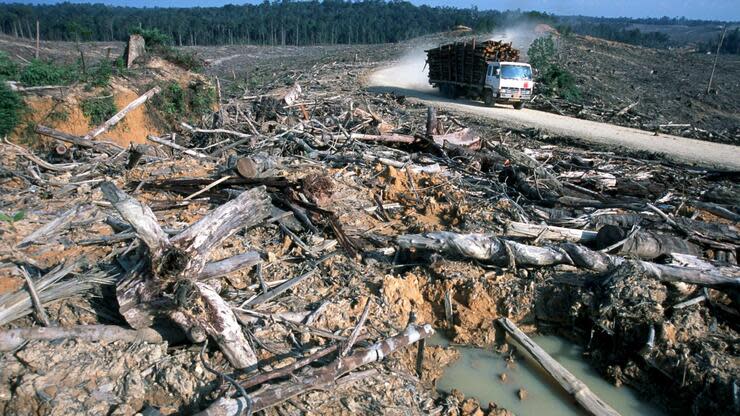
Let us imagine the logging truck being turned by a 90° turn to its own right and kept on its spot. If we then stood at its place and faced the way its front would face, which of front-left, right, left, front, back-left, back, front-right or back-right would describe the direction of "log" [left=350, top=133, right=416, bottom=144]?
front-left

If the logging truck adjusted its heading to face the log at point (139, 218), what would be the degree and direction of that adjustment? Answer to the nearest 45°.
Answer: approximately 45° to its right

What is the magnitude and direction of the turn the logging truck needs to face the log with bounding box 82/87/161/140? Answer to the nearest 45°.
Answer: approximately 90° to its right

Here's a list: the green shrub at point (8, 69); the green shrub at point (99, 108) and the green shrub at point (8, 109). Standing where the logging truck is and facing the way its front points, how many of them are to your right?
3

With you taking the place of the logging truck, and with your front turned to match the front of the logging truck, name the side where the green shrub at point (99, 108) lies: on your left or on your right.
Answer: on your right

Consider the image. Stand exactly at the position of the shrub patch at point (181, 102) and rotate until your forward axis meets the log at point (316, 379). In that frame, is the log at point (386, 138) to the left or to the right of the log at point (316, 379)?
left

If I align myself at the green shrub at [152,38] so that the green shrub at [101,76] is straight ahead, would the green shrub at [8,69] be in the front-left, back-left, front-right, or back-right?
front-right

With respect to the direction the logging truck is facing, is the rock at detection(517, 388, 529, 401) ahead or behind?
ahead

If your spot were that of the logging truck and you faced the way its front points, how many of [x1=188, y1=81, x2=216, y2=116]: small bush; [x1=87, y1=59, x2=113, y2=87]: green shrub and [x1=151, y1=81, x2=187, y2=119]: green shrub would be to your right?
3

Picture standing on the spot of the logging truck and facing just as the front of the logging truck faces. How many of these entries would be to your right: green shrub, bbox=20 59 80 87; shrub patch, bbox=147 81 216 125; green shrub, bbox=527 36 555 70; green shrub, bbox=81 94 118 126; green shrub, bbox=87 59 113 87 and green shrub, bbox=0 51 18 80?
5

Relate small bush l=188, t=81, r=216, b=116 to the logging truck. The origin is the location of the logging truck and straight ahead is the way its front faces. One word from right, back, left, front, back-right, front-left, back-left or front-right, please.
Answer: right

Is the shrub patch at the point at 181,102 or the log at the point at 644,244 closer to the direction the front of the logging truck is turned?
the log

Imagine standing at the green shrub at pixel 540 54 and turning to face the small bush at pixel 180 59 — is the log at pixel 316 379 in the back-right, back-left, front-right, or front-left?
front-left

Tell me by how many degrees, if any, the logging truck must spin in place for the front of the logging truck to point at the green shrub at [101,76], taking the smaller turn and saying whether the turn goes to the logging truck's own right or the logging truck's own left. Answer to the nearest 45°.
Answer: approximately 90° to the logging truck's own right

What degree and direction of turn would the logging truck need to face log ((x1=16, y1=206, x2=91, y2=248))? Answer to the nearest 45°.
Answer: approximately 45° to its right

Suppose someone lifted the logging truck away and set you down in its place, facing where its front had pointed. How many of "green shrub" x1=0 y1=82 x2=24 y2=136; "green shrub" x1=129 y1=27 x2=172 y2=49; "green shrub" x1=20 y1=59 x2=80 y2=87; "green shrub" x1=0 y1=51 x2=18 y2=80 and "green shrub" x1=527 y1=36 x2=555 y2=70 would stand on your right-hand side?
4

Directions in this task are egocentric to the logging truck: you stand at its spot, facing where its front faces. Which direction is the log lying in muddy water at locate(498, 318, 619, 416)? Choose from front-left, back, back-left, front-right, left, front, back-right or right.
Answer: front-right
